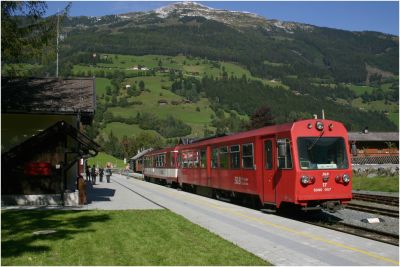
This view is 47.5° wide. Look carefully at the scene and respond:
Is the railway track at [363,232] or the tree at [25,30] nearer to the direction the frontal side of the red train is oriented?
the railway track

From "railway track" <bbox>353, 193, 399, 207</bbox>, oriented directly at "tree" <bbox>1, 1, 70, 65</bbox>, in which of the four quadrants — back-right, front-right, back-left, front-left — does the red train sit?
front-right

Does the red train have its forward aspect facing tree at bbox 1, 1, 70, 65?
no

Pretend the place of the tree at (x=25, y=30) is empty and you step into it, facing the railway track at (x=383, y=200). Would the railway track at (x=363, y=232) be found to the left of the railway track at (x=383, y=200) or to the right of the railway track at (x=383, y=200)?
right

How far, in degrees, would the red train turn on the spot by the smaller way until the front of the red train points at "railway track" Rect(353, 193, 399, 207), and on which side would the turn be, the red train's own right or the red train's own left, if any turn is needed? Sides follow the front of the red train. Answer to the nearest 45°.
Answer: approximately 90° to the red train's own left

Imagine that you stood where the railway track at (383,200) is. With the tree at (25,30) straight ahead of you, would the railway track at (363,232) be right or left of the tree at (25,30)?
left

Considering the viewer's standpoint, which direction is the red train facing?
facing the viewer and to the right of the viewer

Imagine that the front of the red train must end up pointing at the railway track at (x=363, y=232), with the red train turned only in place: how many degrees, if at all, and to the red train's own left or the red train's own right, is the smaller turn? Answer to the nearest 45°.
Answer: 0° — it already faces it
